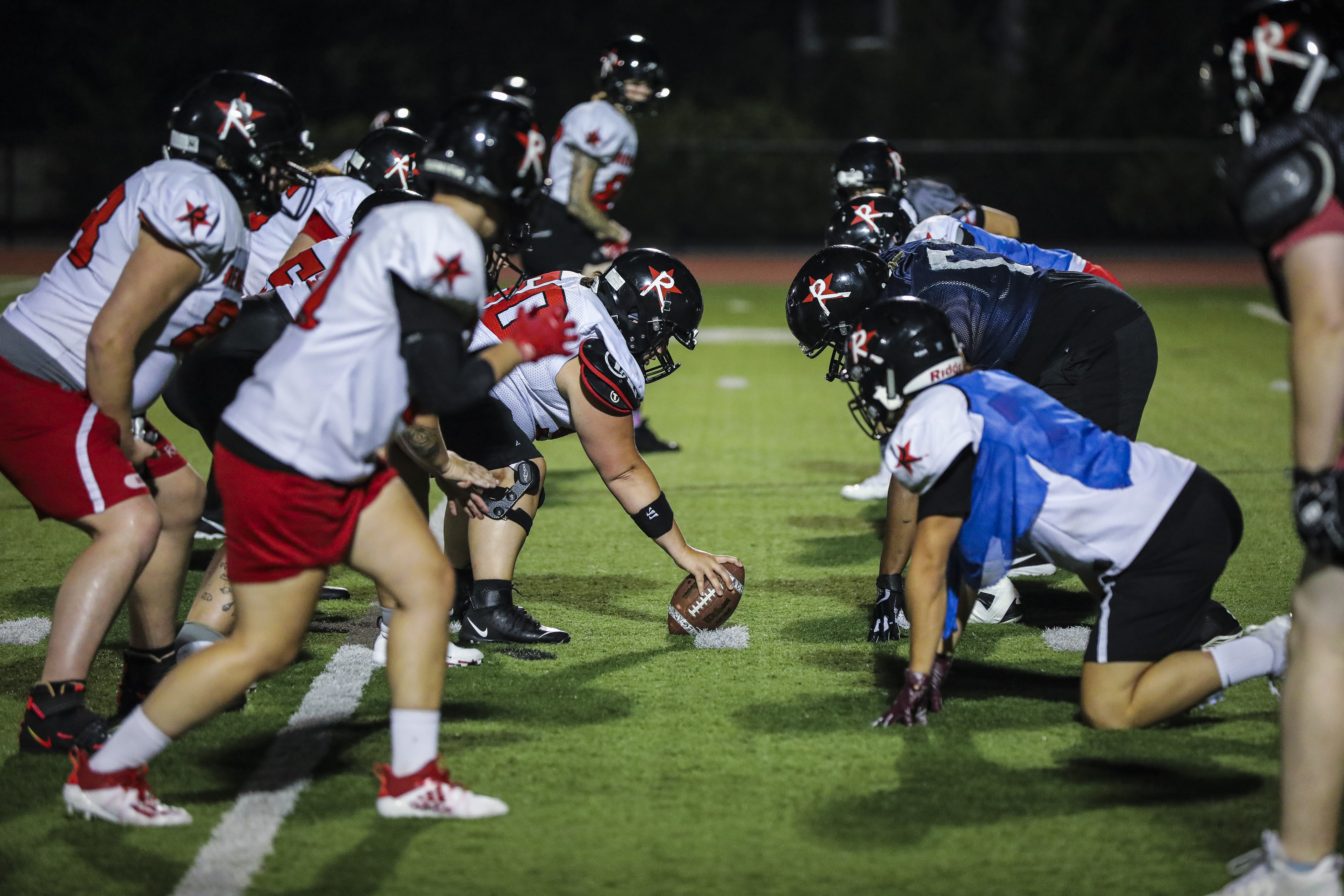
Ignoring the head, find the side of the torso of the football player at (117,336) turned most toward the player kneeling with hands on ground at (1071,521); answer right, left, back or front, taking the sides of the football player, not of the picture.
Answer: front

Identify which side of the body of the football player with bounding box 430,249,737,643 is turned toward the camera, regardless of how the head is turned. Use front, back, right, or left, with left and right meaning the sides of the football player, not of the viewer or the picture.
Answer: right

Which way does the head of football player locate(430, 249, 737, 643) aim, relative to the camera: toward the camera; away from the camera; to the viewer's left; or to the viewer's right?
to the viewer's right

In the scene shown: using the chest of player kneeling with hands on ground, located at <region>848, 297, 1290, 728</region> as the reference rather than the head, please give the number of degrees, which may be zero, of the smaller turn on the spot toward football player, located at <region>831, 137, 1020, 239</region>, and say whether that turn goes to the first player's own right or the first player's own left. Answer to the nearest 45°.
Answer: approximately 90° to the first player's own right

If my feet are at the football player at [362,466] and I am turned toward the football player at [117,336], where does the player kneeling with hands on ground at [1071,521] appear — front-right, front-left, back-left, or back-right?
back-right

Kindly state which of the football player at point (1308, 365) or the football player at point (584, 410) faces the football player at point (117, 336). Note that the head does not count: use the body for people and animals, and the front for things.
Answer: the football player at point (1308, 365)

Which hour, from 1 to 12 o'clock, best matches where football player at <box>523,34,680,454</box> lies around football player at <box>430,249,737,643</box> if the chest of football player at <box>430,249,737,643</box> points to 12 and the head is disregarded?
football player at <box>523,34,680,454</box> is roughly at 9 o'clock from football player at <box>430,249,737,643</box>.

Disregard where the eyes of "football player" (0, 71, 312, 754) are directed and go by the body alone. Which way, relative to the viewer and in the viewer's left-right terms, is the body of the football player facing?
facing to the right of the viewer

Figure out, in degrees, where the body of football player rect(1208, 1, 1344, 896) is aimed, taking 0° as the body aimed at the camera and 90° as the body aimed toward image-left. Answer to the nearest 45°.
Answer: approximately 90°

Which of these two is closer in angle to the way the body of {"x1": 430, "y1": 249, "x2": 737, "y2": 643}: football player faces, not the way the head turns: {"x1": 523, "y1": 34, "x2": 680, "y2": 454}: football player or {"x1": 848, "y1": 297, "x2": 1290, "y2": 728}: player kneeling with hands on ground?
the player kneeling with hands on ground

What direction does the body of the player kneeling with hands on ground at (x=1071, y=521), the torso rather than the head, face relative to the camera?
to the viewer's left

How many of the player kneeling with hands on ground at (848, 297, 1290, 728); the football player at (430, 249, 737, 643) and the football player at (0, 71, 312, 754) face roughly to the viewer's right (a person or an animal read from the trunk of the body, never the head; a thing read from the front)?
2
